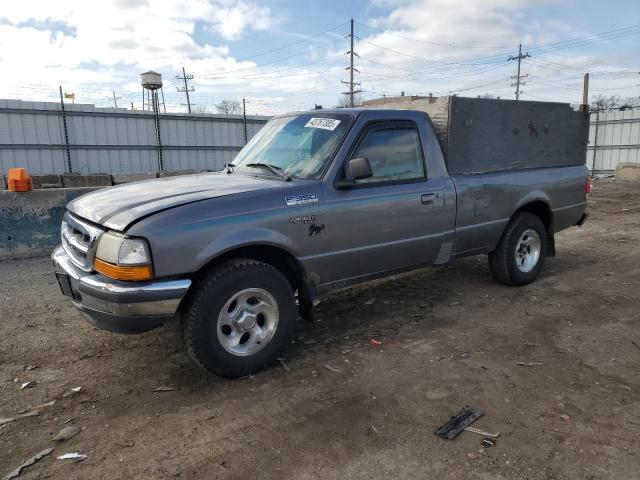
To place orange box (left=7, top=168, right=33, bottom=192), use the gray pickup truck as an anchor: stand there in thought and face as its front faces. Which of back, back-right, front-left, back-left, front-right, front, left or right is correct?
right

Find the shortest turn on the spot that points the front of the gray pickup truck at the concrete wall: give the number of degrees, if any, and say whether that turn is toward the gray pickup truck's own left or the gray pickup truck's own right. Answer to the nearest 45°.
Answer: approximately 90° to the gray pickup truck's own right

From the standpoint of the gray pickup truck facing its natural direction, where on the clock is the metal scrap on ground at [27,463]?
The metal scrap on ground is roughly at 12 o'clock from the gray pickup truck.

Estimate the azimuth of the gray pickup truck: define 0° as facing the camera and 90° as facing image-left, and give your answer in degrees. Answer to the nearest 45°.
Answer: approximately 45°

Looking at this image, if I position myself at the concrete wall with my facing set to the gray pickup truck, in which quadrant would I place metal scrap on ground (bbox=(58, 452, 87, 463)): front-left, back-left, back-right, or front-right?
front-right

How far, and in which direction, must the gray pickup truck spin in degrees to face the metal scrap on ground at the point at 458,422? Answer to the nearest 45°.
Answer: approximately 90° to its left

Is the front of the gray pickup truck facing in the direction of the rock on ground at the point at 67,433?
yes

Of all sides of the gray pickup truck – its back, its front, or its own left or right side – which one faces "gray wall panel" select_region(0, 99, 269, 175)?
right

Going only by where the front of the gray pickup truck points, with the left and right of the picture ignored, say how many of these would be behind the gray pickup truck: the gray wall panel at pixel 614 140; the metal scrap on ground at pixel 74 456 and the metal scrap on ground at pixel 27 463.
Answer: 1

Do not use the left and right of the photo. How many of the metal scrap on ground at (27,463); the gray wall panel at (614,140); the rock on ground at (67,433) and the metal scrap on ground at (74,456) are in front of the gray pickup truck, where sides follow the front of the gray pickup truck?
3

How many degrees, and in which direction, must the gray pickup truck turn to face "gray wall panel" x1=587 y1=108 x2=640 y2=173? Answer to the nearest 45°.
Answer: approximately 180°

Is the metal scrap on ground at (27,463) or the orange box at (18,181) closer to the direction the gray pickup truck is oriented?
the metal scrap on ground

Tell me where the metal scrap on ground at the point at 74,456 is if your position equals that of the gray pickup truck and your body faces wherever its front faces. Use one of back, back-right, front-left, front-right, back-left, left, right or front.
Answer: front
